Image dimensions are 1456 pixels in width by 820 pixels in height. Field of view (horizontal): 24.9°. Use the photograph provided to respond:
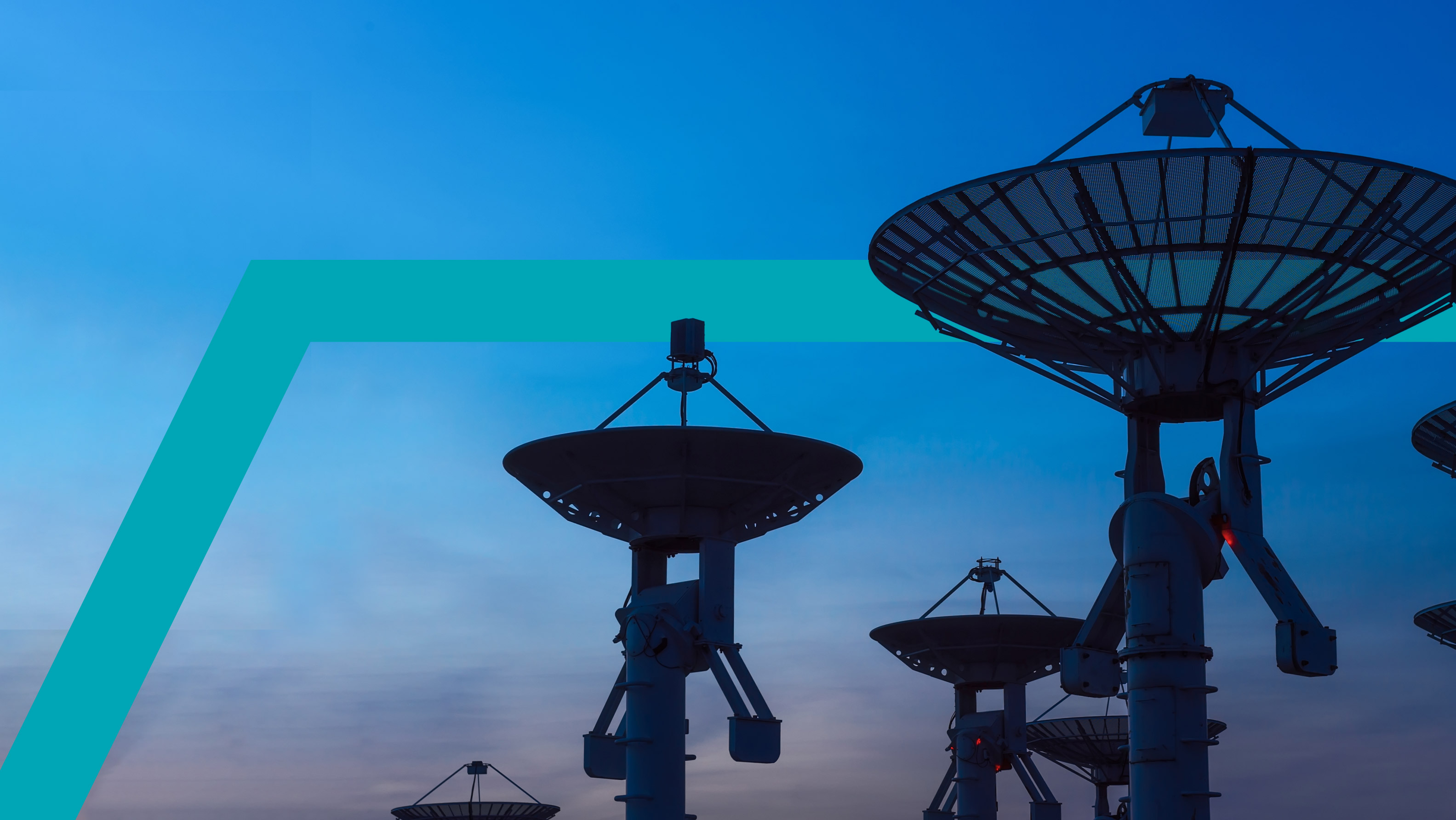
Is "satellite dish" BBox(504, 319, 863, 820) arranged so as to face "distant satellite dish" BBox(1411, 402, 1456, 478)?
no

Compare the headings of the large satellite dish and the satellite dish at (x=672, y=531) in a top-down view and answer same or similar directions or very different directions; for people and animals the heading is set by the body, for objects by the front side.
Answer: same or similar directions

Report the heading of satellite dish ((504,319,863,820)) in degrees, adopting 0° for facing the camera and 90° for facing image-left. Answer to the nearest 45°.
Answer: approximately 180°

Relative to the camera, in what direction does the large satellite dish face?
facing away from the viewer

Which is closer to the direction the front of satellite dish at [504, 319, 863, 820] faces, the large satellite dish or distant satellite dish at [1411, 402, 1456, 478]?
the distant satellite dish
